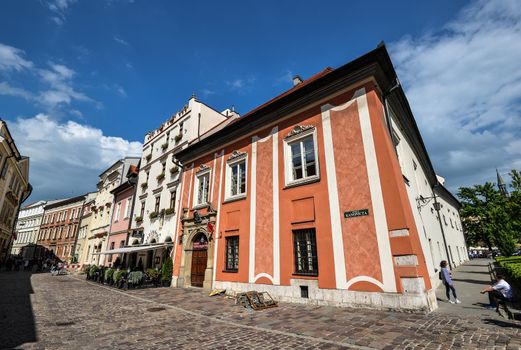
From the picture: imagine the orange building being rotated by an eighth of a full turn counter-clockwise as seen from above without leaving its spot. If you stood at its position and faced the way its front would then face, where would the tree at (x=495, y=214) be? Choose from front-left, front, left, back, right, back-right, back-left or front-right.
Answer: back-left

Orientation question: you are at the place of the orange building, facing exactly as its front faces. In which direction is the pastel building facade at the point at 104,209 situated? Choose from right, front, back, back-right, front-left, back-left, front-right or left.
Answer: right

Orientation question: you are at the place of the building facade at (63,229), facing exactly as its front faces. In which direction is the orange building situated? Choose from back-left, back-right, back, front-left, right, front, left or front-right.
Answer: front-left

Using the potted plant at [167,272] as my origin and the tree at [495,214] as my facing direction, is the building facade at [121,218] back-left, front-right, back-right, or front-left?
back-left

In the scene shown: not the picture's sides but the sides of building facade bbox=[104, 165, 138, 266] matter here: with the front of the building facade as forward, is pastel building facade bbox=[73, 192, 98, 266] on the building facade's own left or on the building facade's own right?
on the building facade's own right

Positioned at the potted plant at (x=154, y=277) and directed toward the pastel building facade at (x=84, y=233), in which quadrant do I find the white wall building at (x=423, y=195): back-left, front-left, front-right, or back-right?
back-right

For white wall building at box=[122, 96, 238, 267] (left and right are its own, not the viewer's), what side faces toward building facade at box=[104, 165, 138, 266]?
right

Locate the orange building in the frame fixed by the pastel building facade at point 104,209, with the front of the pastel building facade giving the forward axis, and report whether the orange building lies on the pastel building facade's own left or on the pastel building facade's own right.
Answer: on the pastel building facade's own left

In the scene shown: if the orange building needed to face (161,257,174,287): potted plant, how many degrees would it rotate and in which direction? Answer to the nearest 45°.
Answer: approximately 90° to its right

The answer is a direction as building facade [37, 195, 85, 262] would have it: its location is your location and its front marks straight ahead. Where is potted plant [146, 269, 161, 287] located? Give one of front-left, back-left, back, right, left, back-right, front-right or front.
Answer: front-left

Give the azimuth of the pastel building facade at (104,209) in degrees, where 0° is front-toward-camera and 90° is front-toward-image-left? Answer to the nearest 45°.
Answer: approximately 45°
